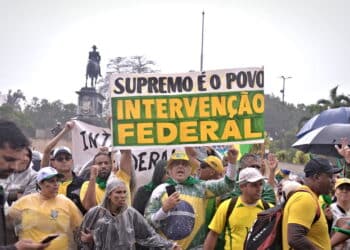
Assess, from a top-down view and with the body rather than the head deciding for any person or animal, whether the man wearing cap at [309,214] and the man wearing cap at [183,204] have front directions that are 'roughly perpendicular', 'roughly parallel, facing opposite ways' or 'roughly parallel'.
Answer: roughly perpendicular

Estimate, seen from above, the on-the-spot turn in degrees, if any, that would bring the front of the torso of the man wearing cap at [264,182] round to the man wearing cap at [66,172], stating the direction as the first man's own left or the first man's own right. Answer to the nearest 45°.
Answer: approximately 90° to the first man's own right

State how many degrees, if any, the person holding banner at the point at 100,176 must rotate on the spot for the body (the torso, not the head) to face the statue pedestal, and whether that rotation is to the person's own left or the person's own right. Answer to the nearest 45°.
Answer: approximately 180°

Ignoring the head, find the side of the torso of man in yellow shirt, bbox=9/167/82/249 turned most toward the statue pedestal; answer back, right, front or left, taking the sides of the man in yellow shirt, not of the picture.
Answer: back

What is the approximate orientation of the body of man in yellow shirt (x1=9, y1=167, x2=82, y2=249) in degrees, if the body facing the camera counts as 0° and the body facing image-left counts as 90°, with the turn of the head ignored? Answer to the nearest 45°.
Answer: approximately 0°

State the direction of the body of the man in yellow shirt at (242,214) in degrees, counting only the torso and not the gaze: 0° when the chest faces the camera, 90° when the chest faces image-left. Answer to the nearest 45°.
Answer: approximately 315°

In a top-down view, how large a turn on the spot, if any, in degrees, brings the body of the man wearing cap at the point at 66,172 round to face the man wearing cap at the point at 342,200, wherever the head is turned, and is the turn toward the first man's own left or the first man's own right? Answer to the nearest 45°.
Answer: approximately 45° to the first man's own left

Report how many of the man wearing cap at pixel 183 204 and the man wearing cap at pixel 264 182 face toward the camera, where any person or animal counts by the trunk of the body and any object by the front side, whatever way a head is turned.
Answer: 2

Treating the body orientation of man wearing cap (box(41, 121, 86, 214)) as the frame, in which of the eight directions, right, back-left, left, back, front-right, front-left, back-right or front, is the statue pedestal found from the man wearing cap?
back

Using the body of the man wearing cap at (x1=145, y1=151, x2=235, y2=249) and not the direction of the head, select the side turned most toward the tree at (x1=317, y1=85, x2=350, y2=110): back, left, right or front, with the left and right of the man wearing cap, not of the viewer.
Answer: back

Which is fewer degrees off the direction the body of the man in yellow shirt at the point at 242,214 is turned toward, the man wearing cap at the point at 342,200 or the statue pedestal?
the man wearing cap
